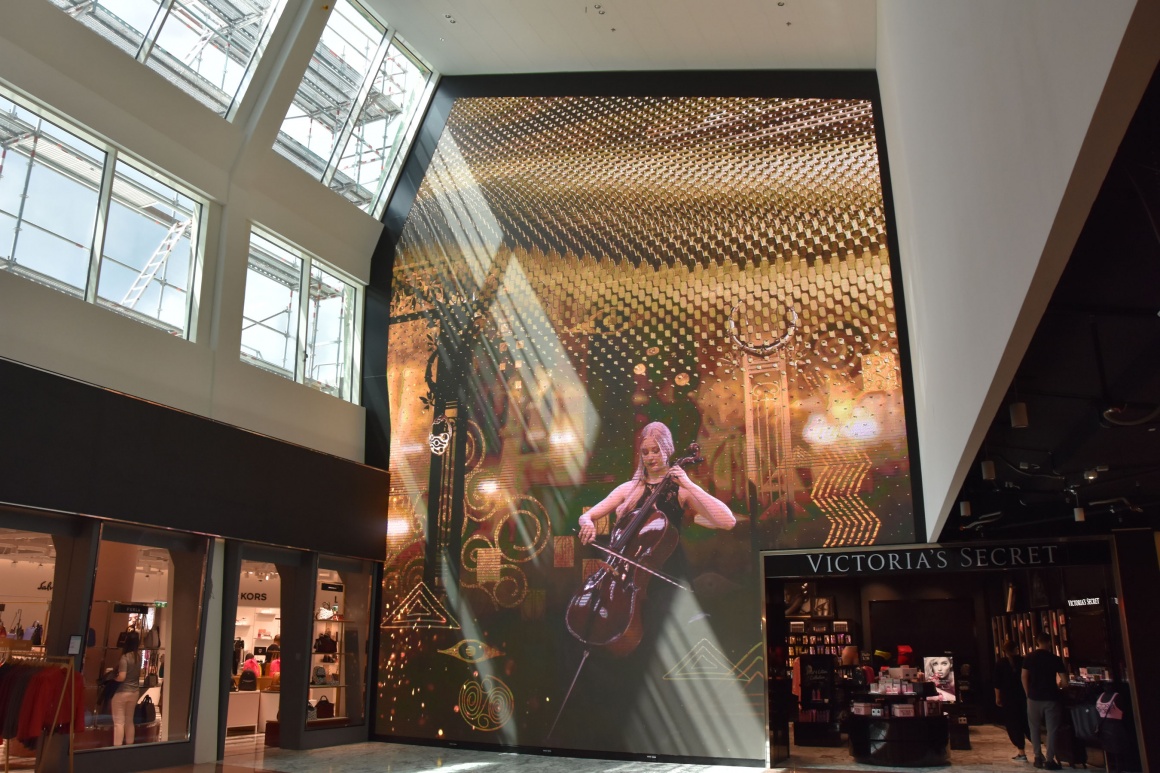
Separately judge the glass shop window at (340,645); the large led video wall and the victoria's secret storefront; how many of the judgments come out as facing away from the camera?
0

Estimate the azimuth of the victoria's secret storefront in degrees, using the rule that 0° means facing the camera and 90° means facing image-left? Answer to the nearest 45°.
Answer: approximately 0°

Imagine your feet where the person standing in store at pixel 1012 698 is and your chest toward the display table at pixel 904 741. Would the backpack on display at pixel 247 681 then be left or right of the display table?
right

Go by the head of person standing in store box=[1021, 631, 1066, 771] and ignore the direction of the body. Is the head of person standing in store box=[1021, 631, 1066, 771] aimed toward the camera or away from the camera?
away from the camera

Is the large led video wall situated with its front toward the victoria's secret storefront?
no

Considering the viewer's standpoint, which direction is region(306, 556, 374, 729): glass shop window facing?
facing the viewer and to the right of the viewer

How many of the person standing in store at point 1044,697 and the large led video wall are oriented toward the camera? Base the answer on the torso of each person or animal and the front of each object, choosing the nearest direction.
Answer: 1

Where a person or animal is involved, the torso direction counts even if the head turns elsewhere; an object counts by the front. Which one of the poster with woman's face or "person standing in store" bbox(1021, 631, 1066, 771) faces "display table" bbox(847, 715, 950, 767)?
the poster with woman's face

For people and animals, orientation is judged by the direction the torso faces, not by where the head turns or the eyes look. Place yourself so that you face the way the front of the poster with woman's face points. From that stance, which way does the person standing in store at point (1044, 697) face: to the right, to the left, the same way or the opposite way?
the opposite way

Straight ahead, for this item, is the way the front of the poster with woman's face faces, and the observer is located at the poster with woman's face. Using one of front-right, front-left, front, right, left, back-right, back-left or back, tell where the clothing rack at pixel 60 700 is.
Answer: front-right

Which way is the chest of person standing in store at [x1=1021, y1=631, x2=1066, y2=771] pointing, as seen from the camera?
away from the camera

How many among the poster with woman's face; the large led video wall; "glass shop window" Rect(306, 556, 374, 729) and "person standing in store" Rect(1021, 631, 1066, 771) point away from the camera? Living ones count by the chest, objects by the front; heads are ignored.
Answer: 1

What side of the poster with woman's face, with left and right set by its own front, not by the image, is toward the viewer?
front

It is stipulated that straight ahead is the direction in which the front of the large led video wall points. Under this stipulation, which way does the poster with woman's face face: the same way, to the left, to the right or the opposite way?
the same way

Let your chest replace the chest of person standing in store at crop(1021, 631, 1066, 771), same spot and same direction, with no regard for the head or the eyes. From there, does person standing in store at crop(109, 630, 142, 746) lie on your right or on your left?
on your left

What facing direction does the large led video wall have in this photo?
toward the camera

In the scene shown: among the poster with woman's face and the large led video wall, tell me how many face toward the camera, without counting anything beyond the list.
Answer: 2
